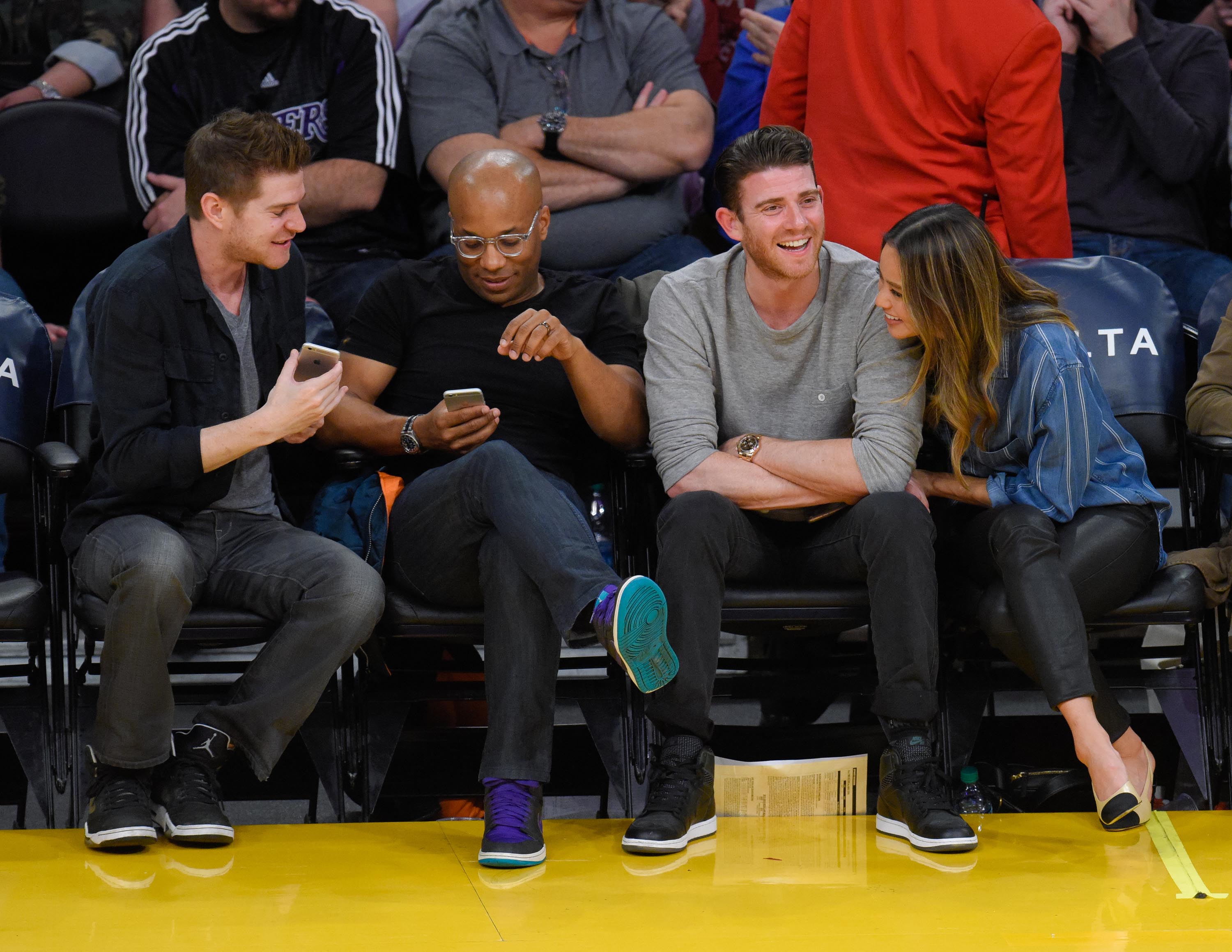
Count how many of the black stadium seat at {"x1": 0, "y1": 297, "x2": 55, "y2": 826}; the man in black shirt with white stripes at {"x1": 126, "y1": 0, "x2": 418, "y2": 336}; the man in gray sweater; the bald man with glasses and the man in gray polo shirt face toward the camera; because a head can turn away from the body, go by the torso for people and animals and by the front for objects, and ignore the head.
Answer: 5

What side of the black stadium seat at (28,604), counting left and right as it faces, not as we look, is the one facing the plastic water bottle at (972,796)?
left

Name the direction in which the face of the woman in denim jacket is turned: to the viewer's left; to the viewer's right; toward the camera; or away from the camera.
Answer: to the viewer's left

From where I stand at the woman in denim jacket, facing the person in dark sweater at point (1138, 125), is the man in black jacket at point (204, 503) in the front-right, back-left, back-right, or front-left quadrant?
back-left

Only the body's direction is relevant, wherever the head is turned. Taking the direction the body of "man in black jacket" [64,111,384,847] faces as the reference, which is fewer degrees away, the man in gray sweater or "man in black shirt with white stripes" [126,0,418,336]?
the man in gray sweater

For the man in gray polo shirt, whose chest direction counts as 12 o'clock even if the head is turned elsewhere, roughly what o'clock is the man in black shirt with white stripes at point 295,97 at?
The man in black shirt with white stripes is roughly at 3 o'clock from the man in gray polo shirt.

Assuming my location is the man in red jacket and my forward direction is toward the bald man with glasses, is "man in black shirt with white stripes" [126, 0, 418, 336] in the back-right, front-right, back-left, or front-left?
front-right

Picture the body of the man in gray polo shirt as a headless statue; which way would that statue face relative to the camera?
toward the camera

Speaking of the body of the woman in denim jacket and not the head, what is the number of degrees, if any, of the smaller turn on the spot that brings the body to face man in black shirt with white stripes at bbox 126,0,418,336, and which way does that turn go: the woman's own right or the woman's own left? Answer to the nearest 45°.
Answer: approximately 90° to the woman's own right

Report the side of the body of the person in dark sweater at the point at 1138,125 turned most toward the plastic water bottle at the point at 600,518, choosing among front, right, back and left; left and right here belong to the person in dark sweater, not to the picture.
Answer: front

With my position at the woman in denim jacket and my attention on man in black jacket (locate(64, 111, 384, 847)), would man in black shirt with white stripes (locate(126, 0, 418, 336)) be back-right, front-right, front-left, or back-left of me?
front-right

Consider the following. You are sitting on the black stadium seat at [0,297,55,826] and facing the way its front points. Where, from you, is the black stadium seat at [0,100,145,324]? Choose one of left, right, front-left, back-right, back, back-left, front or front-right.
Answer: back

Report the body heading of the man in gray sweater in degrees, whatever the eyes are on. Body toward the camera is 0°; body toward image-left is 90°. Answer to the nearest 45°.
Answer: approximately 0°

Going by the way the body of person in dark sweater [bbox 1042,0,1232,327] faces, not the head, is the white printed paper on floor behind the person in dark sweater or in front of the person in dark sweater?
in front

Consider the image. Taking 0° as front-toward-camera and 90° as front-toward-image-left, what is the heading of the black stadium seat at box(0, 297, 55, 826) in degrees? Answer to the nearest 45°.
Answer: approximately 0°

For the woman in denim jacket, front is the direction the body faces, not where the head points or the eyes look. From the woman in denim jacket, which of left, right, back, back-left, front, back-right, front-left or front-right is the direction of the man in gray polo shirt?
right

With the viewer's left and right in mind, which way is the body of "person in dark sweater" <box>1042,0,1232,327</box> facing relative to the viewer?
facing the viewer and to the left of the viewer
